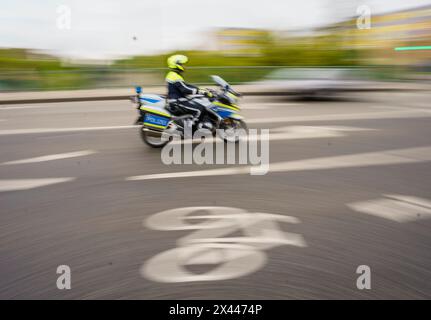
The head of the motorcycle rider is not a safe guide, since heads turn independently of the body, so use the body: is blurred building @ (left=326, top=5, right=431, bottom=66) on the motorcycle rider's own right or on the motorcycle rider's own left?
on the motorcycle rider's own left

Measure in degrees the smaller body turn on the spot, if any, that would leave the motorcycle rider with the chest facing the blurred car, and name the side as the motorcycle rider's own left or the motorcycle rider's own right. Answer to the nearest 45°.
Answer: approximately 45° to the motorcycle rider's own left

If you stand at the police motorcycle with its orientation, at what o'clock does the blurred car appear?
The blurred car is roughly at 10 o'clock from the police motorcycle.

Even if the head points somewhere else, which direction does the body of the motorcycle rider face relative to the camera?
to the viewer's right

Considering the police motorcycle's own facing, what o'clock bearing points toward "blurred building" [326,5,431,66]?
The blurred building is roughly at 10 o'clock from the police motorcycle.

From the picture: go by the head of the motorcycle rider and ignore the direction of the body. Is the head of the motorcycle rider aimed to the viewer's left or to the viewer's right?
to the viewer's right

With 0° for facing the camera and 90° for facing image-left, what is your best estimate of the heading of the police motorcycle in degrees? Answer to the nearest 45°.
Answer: approximately 270°
